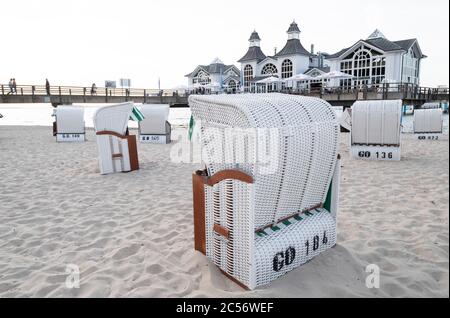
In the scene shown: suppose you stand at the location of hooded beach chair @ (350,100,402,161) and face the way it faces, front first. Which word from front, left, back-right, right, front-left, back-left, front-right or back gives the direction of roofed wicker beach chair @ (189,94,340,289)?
back

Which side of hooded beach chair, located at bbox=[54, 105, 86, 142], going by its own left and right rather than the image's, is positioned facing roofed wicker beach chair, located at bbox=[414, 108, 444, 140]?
right

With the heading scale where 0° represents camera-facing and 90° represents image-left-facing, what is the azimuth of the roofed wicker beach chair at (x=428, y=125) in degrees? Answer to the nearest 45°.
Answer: approximately 180°

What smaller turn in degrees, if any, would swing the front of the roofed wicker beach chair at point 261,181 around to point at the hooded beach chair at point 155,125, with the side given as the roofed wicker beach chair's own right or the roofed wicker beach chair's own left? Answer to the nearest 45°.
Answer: approximately 45° to the roofed wicker beach chair's own right

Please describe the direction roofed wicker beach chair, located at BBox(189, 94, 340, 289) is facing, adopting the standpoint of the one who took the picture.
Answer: facing away from the viewer and to the left of the viewer

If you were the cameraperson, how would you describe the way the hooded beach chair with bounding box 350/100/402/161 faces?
facing away from the viewer

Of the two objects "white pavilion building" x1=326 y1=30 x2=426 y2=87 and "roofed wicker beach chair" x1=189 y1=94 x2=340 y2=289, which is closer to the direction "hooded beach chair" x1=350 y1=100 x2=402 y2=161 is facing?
the white pavilion building

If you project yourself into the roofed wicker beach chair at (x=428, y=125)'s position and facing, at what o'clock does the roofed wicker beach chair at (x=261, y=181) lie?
the roofed wicker beach chair at (x=261, y=181) is roughly at 6 o'clock from the roofed wicker beach chair at (x=428, y=125).

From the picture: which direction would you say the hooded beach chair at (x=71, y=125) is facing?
away from the camera

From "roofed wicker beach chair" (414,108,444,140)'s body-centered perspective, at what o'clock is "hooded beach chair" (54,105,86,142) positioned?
The hooded beach chair is roughly at 8 o'clock from the roofed wicker beach chair.

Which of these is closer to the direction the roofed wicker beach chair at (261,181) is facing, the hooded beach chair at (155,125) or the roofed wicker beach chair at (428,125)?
the hooded beach chair
